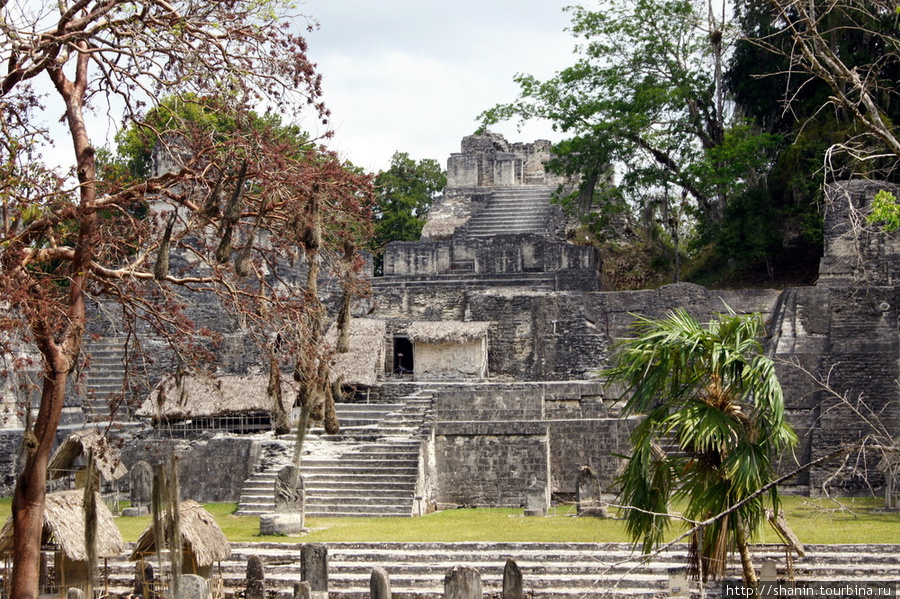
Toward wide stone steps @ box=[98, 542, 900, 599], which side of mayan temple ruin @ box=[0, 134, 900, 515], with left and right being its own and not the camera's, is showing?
front

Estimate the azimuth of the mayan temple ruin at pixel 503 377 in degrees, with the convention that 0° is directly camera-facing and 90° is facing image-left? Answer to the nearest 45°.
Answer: approximately 0°

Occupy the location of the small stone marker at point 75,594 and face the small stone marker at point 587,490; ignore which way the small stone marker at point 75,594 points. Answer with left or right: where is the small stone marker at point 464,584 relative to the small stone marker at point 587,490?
right

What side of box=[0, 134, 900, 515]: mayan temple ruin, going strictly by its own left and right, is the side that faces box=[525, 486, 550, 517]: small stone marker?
front

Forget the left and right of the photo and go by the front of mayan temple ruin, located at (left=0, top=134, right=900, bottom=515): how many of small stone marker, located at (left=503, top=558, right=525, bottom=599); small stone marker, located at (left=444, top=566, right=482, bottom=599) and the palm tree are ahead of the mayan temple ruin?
3

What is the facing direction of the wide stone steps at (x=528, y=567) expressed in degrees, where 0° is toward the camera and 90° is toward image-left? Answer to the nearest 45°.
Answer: approximately 0°

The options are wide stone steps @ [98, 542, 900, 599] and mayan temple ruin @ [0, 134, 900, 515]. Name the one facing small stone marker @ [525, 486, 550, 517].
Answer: the mayan temple ruin

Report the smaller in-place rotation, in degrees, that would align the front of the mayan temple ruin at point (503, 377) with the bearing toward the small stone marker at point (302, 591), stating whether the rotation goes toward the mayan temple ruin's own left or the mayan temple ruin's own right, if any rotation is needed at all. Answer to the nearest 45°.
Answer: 0° — it already faces it

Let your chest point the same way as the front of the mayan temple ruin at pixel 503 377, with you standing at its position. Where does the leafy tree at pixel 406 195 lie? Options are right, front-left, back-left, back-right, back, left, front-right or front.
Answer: back

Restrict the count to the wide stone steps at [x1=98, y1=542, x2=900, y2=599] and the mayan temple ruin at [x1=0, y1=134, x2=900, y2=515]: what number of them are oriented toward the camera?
2

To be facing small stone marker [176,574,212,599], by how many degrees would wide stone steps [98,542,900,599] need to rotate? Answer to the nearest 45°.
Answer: approximately 45° to its right
